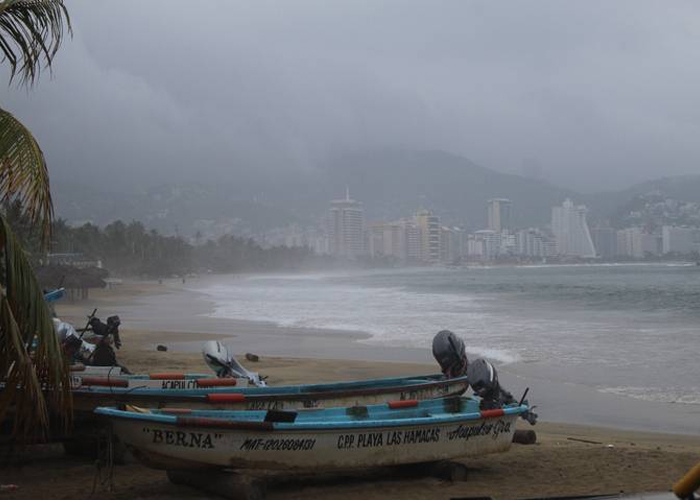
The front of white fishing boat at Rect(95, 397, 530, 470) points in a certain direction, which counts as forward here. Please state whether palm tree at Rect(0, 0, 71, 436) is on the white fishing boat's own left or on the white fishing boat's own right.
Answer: on the white fishing boat's own left

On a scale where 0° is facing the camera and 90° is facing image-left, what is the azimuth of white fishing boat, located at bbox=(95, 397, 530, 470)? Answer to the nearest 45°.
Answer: approximately 90°

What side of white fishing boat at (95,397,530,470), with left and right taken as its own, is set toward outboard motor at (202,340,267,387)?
right

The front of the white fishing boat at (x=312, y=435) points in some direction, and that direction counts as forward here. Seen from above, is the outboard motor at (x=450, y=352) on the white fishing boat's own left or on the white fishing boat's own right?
on the white fishing boat's own right

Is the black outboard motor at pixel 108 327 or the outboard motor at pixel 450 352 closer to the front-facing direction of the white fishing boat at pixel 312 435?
the black outboard motor

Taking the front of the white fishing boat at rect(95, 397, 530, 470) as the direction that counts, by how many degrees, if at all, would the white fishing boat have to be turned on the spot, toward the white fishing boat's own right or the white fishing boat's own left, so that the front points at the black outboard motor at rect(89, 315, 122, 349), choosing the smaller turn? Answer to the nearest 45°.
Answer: approximately 45° to the white fishing boat's own right
